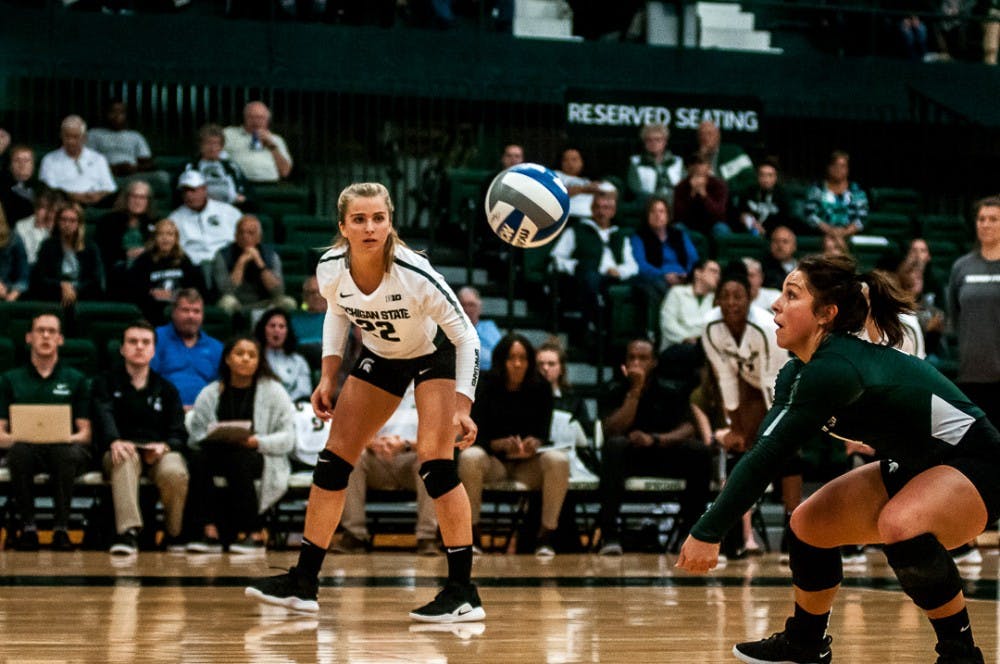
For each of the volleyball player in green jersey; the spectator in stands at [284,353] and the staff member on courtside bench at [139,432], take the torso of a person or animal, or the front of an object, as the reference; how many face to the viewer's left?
1

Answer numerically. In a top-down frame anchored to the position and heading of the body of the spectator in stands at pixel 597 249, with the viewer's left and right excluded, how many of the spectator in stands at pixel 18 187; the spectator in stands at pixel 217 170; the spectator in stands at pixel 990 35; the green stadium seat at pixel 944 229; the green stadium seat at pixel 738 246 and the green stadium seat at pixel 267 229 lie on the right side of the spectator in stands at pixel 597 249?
3

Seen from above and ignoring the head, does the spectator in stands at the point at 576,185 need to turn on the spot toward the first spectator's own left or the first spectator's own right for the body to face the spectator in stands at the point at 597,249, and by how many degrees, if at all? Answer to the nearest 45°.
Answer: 0° — they already face them

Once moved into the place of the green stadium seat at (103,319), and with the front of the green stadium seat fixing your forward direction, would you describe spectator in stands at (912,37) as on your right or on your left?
on your left

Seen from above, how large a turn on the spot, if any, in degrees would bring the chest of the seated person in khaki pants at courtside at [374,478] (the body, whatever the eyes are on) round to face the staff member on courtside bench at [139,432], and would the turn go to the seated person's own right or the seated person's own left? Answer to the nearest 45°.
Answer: approximately 90° to the seated person's own right

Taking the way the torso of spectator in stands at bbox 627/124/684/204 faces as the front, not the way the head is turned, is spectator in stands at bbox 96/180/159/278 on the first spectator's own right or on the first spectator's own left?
on the first spectator's own right

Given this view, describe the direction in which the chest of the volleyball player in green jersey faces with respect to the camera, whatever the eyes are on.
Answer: to the viewer's left

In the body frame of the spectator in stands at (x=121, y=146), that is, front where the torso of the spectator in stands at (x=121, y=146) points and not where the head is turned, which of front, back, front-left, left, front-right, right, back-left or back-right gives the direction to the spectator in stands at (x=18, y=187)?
front-right

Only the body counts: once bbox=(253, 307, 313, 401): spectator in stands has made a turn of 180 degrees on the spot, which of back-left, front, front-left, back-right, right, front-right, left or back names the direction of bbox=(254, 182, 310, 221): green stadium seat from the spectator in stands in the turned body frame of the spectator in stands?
front

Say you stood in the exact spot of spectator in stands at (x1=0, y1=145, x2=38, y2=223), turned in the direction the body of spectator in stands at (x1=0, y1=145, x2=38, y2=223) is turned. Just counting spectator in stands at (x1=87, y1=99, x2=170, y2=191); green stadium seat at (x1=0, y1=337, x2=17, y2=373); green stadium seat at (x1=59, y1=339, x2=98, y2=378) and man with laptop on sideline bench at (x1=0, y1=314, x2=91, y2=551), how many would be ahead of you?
3
